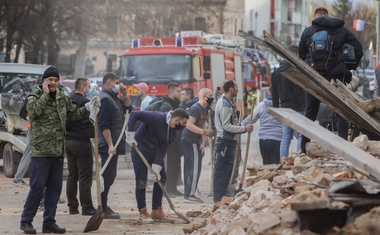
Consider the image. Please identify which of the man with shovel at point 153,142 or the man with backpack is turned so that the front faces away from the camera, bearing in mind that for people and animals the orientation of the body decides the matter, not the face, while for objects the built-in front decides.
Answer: the man with backpack

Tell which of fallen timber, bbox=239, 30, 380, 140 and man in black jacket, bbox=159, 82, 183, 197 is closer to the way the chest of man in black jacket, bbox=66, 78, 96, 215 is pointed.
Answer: the man in black jacket

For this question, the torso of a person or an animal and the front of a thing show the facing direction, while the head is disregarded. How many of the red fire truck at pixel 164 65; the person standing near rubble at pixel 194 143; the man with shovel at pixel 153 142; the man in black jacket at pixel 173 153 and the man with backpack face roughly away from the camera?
1

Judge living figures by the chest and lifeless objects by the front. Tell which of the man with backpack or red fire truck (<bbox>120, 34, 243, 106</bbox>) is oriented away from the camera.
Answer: the man with backpack

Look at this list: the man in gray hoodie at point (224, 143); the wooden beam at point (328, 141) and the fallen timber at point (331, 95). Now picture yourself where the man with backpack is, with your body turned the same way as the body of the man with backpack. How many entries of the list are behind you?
2

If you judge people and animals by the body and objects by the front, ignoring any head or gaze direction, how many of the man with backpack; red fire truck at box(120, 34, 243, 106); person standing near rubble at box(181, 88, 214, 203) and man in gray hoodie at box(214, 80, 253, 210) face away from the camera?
1
